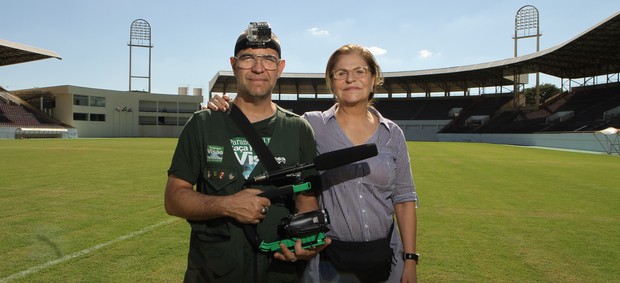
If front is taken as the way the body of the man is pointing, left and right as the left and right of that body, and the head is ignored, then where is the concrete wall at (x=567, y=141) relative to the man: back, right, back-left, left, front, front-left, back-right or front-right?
back-left

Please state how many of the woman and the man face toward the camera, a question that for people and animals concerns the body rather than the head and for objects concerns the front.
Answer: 2

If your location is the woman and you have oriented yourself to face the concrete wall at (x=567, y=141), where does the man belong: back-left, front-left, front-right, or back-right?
back-left

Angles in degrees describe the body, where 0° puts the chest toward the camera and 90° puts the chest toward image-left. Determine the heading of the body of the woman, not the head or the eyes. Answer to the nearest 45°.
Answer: approximately 0°

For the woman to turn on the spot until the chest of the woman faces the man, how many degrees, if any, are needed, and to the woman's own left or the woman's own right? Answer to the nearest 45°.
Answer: approximately 45° to the woman's own right

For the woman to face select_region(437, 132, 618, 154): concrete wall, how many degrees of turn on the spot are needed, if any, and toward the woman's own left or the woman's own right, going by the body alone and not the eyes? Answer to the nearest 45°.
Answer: approximately 135° to the woman's own left
